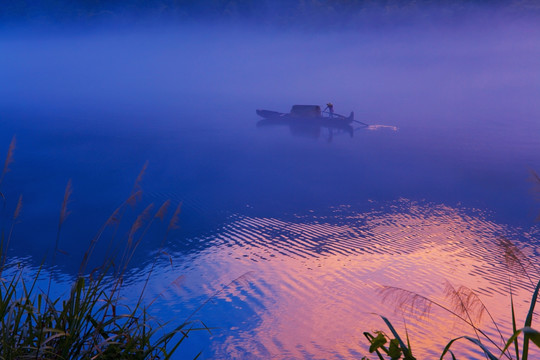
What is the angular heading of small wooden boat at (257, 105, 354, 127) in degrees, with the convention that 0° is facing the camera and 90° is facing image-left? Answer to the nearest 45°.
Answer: approximately 90°
